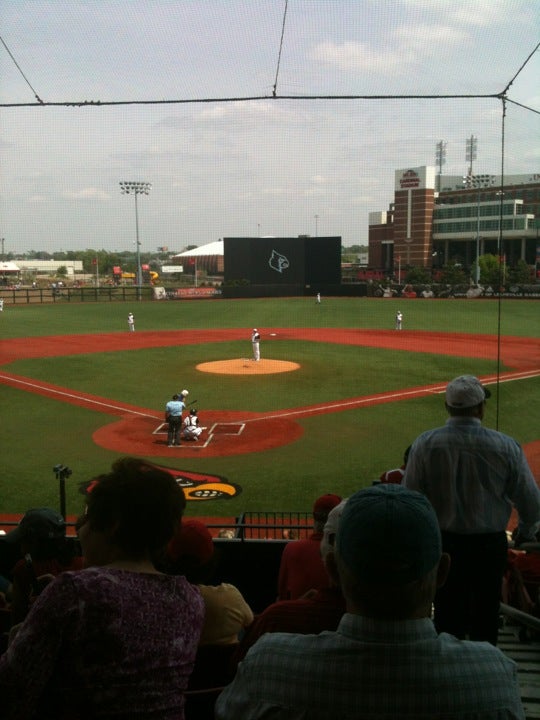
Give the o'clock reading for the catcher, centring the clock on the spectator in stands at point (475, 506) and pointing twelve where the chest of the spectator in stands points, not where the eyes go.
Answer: The catcher is roughly at 11 o'clock from the spectator in stands.

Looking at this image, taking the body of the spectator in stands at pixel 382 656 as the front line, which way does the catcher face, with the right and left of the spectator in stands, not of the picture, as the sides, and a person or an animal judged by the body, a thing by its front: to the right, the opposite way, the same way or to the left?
the same way

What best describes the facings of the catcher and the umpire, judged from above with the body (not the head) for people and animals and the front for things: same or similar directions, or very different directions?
same or similar directions

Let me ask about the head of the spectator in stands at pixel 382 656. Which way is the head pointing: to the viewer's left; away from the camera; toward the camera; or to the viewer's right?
away from the camera

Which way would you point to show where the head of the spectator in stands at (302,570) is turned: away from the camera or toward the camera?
away from the camera

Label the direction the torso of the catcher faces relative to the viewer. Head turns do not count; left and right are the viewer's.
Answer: facing away from the viewer

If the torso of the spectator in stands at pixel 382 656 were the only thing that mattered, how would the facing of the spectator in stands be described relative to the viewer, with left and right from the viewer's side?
facing away from the viewer

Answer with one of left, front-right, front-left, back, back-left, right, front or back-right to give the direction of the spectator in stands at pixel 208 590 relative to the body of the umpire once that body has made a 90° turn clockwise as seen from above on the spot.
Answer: right

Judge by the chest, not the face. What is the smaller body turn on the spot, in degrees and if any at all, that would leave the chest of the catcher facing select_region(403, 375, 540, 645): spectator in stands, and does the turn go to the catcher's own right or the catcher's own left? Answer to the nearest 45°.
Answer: approximately 180°

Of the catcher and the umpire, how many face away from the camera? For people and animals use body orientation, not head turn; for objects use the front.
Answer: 2

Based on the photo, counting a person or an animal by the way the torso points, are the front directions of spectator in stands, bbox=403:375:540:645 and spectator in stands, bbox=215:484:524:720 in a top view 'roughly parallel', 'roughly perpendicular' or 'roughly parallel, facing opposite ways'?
roughly parallel

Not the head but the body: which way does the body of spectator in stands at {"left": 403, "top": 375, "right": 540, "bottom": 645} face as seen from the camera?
away from the camera

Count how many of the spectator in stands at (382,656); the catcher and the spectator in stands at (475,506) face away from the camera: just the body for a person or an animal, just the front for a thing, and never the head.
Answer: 3

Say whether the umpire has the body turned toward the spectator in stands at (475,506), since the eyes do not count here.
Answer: no

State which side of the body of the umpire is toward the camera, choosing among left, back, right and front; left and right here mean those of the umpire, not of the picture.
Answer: back

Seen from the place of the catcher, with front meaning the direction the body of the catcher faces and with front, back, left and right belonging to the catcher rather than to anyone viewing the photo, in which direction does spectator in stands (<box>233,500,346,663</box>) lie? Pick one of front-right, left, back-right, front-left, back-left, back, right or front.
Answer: back

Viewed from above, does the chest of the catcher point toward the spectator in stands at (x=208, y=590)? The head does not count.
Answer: no

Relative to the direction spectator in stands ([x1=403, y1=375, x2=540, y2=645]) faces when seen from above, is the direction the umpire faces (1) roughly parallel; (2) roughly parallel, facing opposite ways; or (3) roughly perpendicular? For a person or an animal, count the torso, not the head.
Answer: roughly parallel

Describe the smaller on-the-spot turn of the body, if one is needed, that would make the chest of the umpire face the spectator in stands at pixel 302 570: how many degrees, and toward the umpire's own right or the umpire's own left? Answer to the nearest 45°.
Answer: approximately 180°
